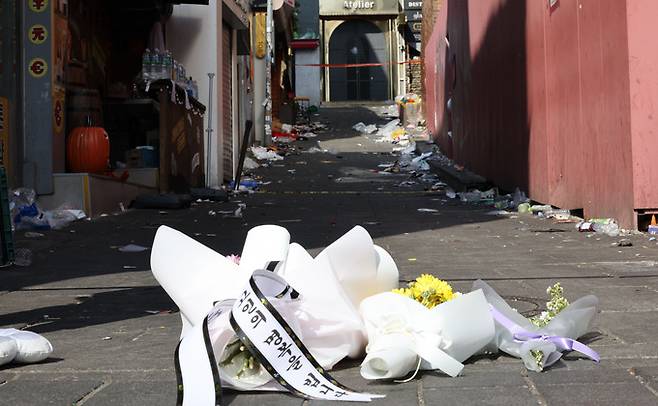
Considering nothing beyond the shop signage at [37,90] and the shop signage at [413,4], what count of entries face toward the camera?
2

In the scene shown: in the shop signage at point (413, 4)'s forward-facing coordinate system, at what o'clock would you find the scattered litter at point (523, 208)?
The scattered litter is roughly at 12 o'clock from the shop signage.

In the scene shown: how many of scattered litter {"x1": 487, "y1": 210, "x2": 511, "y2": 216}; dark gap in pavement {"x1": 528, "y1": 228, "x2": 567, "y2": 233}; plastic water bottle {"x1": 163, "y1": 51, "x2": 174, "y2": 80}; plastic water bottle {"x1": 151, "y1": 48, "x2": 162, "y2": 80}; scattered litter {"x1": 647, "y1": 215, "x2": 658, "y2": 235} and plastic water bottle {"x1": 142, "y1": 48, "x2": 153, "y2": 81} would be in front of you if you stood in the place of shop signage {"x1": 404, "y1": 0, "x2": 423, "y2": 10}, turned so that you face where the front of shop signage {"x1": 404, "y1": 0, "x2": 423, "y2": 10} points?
6

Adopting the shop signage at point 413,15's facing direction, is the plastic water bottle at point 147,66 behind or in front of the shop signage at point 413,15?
in front

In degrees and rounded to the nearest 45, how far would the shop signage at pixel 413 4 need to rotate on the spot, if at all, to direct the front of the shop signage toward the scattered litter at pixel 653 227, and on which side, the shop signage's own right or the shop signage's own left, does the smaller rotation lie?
0° — it already faces it

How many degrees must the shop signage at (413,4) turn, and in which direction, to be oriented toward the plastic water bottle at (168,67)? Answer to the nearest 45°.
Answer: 0° — it already faces it

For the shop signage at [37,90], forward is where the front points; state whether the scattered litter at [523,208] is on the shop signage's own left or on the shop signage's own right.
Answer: on the shop signage's own left

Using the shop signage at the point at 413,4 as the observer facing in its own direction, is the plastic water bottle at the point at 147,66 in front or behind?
in front

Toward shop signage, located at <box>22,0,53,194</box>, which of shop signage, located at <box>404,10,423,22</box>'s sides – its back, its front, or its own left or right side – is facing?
front

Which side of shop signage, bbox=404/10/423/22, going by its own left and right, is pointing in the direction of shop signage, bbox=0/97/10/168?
front

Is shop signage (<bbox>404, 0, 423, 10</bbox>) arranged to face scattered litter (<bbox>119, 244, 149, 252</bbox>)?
yes
